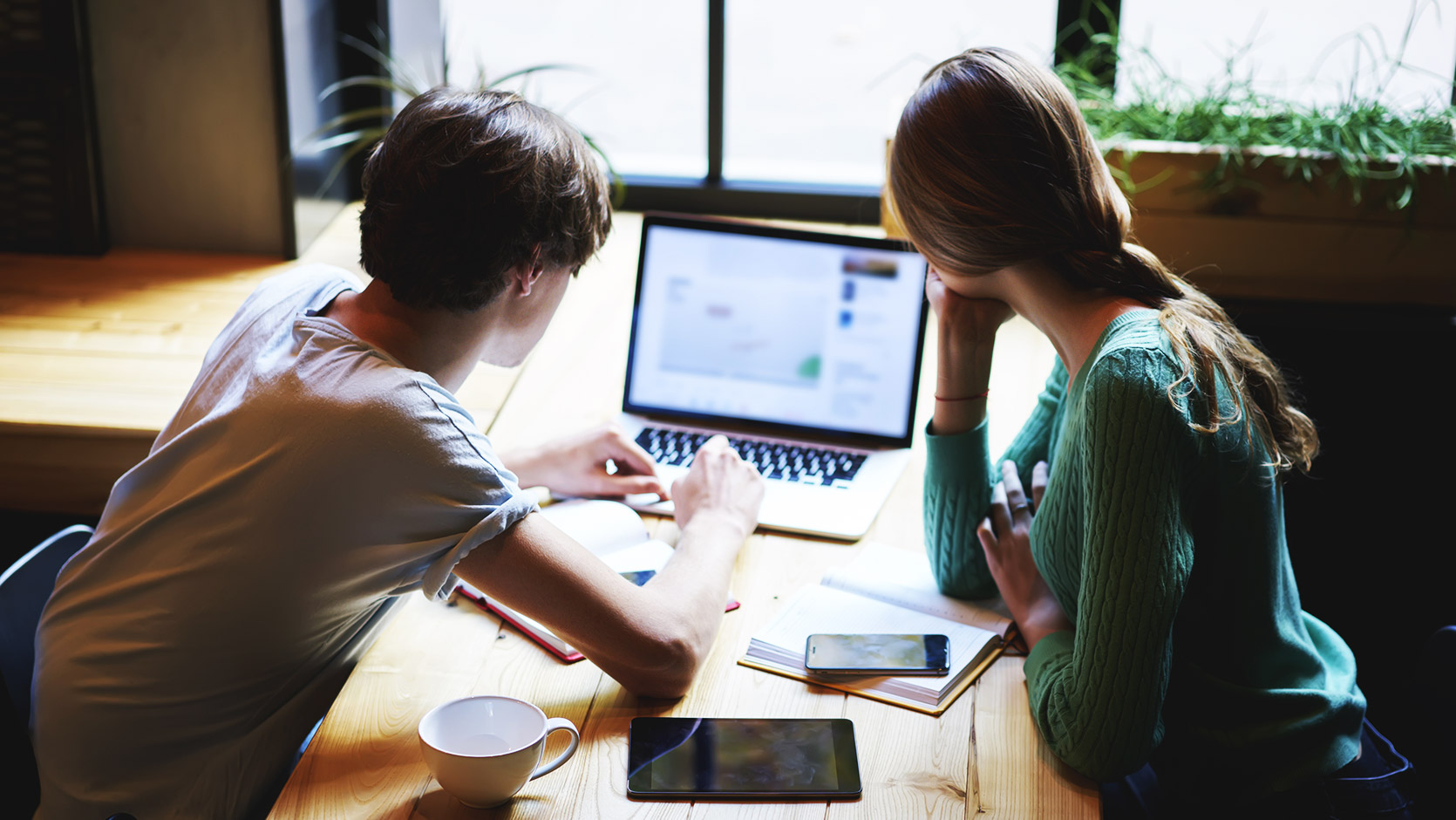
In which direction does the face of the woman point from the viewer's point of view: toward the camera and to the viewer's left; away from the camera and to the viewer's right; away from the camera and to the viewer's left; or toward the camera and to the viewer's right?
away from the camera and to the viewer's left

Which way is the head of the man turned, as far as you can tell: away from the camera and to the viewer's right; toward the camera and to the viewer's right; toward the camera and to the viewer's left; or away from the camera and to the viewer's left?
away from the camera and to the viewer's right

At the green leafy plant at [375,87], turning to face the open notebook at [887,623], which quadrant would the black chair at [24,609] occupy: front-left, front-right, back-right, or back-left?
front-right

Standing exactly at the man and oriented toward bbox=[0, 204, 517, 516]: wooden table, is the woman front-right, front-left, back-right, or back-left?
back-right

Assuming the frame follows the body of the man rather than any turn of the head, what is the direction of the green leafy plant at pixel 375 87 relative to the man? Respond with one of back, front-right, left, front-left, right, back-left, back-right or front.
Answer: front-left

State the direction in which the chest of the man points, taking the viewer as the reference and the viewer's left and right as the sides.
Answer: facing away from the viewer and to the right of the viewer

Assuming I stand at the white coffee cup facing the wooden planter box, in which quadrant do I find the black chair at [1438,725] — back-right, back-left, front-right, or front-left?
front-right
